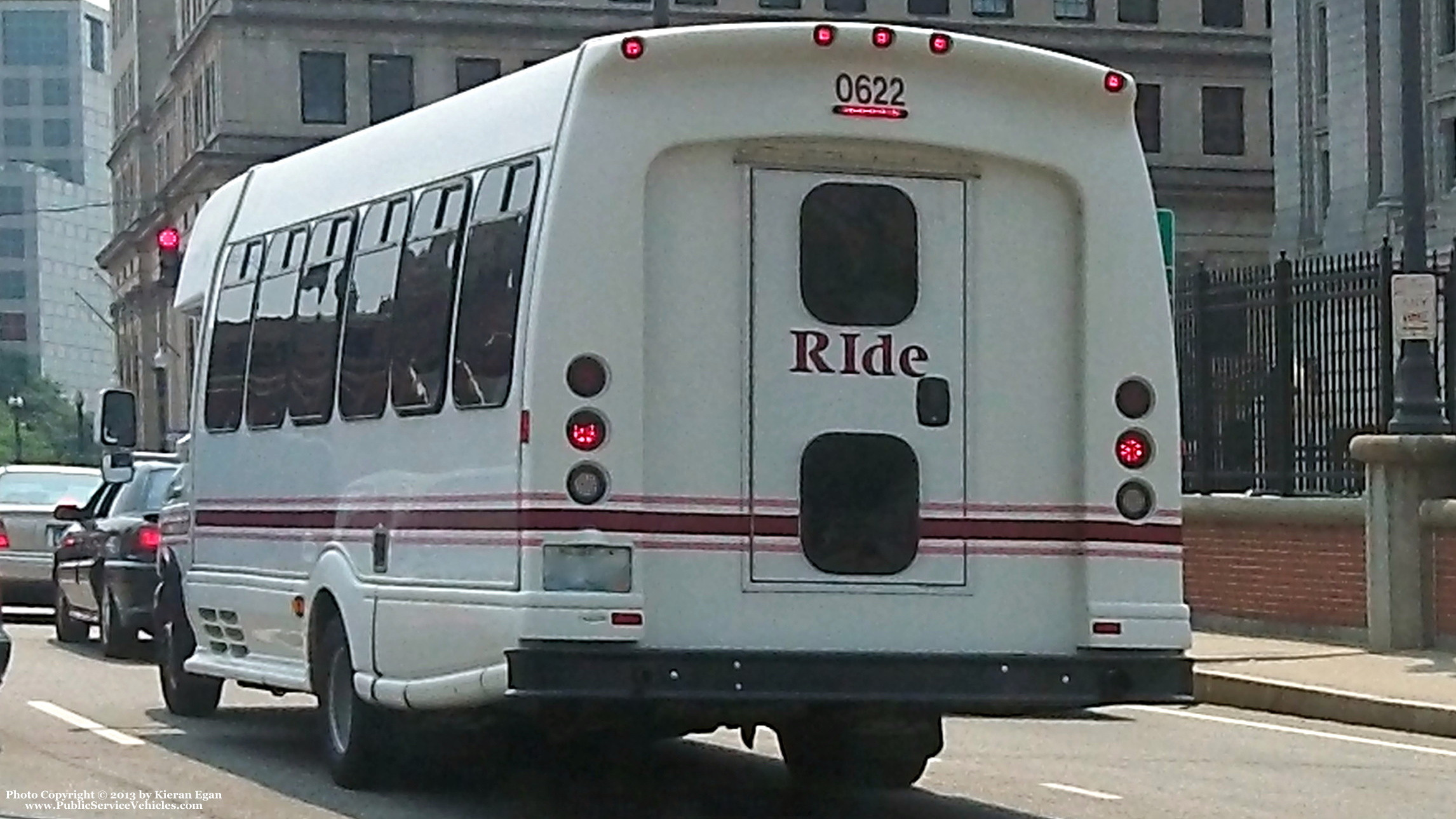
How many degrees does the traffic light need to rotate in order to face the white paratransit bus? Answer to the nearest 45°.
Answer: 0° — it already faces it

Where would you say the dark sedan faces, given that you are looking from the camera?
facing away from the viewer and to the left of the viewer

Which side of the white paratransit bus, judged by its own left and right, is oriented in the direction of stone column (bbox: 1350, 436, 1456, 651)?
right

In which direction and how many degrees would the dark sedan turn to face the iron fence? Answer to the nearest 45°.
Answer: approximately 135° to its right

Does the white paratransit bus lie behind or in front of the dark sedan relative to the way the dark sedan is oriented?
behind

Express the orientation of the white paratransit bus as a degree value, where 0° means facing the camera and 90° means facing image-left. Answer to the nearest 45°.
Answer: approximately 135°

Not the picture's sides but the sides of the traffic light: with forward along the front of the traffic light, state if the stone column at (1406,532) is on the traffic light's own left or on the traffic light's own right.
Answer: on the traffic light's own left
